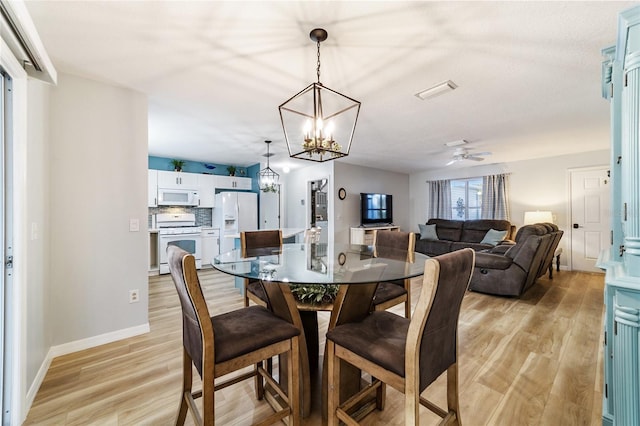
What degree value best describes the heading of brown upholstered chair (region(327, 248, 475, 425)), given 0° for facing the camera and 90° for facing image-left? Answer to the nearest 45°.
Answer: approximately 135°

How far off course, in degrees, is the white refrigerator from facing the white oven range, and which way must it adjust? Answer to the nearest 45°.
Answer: approximately 90° to its right

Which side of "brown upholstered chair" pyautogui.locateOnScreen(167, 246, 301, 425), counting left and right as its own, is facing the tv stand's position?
front

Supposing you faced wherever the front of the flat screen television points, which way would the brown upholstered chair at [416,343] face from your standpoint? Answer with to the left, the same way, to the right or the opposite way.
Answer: the opposite way

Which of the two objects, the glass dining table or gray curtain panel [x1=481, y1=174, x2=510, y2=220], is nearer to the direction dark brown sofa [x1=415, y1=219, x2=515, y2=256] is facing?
the glass dining table

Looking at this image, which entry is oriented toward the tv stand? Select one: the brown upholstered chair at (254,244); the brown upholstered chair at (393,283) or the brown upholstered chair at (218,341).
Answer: the brown upholstered chair at (218,341)

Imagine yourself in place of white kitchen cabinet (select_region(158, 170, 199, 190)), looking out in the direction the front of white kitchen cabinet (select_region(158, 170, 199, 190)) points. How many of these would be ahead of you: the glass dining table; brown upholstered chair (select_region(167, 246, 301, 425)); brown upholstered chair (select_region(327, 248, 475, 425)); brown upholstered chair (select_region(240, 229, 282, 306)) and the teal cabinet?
5

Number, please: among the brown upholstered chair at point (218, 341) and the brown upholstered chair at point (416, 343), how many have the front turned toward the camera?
0

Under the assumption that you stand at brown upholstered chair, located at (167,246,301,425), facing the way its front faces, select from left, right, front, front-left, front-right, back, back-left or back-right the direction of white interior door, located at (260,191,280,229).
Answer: front-left
